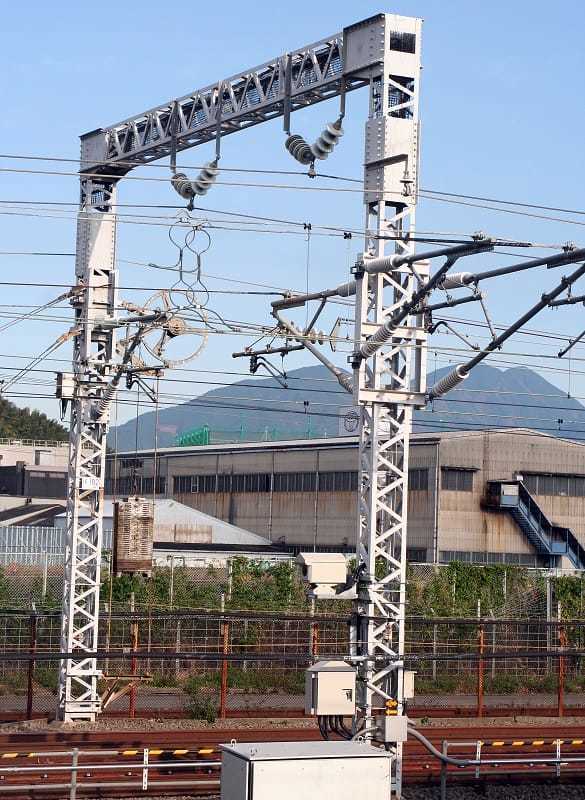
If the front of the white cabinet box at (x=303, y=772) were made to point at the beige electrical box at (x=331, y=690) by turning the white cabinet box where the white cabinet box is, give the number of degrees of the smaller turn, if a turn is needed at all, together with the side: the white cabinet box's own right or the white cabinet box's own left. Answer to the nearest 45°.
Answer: approximately 180°

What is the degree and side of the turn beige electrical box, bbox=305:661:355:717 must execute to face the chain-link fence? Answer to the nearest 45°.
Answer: approximately 180°

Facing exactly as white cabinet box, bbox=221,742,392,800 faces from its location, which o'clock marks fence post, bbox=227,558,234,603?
The fence post is roughly at 6 o'clock from the white cabinet box.

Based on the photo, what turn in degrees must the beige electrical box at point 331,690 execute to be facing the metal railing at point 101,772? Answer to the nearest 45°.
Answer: approximately 90° to its right

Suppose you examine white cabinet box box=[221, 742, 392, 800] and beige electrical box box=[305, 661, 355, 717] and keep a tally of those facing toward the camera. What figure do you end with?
2

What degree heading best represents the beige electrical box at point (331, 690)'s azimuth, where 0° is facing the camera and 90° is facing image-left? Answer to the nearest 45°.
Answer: approximately 0°

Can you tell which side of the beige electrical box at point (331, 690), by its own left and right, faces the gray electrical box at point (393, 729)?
left

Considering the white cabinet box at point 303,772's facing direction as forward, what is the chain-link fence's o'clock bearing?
The chain-link fence is roughly at 6 o'clock from the white cabinet box.

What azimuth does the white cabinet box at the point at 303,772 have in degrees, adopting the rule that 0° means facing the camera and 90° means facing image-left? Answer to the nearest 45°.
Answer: approximately 0°
